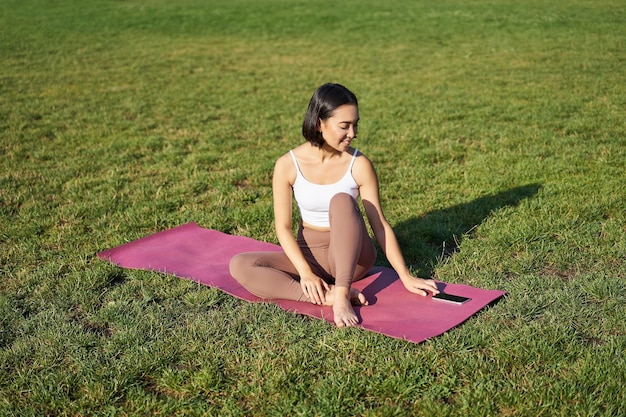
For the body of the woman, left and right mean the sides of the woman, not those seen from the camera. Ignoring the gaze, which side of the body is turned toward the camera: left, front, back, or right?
front

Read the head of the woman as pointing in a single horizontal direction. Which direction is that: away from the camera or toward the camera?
toward the camera

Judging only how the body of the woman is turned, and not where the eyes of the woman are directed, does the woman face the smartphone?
no
